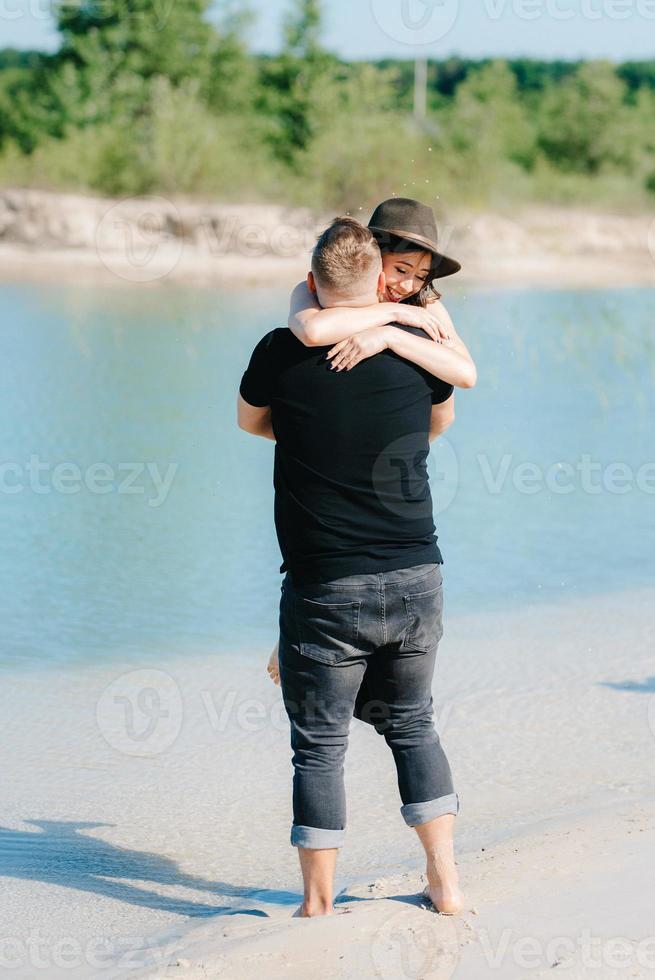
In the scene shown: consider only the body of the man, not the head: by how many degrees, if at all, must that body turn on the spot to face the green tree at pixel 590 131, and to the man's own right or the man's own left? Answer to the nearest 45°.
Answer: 0° — they already face it

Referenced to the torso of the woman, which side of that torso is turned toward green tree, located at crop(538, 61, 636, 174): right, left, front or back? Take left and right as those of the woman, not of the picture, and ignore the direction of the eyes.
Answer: back

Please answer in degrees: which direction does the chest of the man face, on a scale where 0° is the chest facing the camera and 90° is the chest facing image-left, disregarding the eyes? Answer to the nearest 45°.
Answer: approximately 180°

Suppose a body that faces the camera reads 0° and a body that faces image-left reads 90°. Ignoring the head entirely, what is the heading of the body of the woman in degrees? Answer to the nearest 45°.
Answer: approximately 0°

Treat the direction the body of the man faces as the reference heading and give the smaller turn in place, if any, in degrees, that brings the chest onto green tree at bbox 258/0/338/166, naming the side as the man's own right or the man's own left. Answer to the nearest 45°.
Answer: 0° — they already face it

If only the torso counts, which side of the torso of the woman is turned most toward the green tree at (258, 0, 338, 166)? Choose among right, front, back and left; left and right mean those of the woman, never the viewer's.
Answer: back
